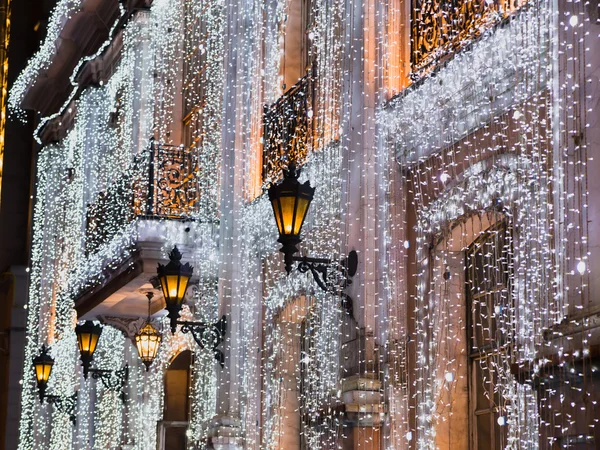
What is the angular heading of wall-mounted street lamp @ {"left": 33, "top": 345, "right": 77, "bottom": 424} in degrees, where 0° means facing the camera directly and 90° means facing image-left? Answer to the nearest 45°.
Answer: approximately 90°

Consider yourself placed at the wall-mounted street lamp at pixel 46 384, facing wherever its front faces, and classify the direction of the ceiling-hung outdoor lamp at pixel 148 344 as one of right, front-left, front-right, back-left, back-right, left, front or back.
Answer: left

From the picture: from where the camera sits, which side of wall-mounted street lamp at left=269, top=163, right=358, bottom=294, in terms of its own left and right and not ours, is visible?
left

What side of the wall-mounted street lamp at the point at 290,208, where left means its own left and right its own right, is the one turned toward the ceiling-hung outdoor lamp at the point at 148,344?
right

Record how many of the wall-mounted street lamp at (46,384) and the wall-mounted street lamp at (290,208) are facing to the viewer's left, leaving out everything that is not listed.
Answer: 2

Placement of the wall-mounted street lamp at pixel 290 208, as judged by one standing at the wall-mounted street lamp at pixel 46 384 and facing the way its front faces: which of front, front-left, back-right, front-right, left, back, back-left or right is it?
left
